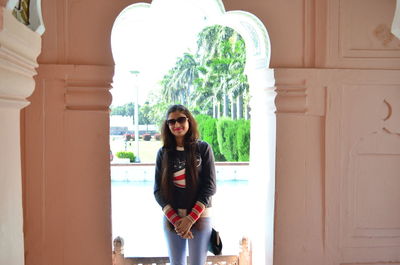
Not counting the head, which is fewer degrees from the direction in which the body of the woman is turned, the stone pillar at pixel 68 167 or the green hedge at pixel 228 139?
the stone pillar

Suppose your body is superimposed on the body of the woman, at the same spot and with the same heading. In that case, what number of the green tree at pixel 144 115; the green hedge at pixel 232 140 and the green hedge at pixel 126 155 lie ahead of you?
0

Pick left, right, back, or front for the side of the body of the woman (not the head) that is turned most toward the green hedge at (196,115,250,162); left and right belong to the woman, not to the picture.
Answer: back

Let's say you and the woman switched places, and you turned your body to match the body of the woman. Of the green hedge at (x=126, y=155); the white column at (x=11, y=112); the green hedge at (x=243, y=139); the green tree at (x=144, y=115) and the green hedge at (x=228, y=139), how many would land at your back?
4

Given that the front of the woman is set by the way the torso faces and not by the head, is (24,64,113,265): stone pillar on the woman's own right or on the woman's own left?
on the woman's own right

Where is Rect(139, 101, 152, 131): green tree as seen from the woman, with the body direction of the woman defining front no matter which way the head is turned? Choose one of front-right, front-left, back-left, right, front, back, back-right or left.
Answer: back

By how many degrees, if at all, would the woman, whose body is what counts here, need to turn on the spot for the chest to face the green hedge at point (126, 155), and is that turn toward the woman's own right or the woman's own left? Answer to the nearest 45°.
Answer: approximately 180°

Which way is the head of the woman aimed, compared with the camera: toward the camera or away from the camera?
toward the camera

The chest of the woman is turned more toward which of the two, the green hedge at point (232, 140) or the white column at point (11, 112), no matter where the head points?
the white column

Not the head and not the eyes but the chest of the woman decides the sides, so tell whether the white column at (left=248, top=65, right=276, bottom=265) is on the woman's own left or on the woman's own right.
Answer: on the woman's own left

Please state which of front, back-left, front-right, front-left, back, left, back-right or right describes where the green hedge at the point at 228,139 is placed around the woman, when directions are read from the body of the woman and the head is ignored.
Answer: back

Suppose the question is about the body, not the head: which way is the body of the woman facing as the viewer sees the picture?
toward the camera

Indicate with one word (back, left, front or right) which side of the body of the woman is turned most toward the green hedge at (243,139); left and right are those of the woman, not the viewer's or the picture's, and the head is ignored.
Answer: back
